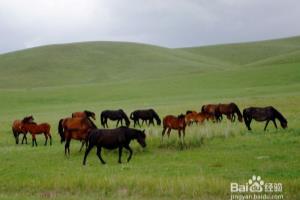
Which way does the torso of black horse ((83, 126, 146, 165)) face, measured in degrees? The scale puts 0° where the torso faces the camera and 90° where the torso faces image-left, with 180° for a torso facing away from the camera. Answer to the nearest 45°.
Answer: approximately 270°

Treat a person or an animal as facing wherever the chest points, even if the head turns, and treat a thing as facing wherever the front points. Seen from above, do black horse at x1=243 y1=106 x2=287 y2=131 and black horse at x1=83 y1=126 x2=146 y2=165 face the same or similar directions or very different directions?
same or similar directions

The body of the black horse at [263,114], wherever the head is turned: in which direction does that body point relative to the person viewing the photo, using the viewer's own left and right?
facing to the right of the viewer

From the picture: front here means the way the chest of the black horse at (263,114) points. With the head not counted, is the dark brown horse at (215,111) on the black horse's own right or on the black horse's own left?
on the black horse's own left

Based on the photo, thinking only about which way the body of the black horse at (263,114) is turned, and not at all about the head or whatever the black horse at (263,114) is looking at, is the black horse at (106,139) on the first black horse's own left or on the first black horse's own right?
on the first black horse's own right

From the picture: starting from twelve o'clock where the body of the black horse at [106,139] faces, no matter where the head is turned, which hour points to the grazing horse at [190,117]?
The grazing horse is roughly at 10 o'clock from the black horse.
